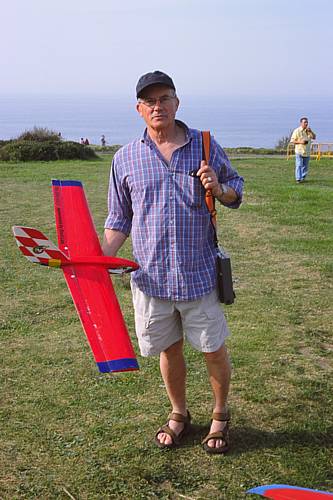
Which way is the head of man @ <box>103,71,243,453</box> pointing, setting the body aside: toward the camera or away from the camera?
toward the camera

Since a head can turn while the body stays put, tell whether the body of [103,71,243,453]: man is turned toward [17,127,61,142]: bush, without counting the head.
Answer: no

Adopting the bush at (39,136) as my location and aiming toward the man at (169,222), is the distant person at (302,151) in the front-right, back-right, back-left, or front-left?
front-left

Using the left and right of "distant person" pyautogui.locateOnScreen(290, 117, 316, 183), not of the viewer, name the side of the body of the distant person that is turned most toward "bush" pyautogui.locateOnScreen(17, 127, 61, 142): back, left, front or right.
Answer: back

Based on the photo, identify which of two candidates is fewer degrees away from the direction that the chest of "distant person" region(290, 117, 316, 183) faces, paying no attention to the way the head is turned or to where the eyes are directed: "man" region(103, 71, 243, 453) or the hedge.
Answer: the man

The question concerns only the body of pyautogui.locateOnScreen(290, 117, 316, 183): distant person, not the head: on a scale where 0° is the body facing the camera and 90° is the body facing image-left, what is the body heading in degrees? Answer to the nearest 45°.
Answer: approximately 315°

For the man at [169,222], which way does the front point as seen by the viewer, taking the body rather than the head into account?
toward the camera

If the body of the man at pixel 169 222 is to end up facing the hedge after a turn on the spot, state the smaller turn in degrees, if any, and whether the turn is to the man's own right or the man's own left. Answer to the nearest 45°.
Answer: approximately 180°

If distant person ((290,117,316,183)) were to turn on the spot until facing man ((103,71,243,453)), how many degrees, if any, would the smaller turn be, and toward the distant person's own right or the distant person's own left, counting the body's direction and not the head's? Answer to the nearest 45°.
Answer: approximately 45° to the distant person's own right

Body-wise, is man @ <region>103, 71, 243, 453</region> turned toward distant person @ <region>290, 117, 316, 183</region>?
no

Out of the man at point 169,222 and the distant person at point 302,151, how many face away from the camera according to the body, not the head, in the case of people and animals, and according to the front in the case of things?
0

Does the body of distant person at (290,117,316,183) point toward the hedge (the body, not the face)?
no
